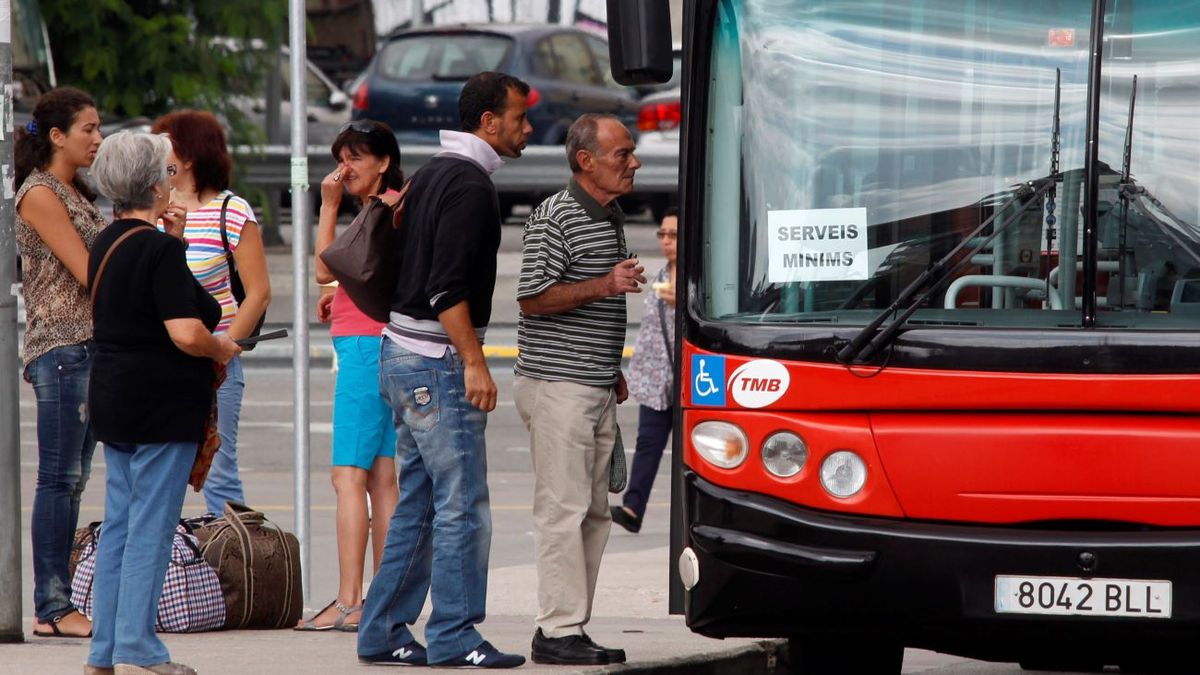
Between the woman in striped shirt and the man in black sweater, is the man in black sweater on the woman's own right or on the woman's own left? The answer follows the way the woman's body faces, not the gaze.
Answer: on the woman's own left

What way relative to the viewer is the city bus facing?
toward the camera

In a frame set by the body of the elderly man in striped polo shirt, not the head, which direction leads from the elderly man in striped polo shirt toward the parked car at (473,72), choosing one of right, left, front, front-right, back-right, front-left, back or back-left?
left

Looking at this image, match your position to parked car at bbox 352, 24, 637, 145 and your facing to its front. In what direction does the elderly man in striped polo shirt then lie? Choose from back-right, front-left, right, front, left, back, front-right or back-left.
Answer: back-right

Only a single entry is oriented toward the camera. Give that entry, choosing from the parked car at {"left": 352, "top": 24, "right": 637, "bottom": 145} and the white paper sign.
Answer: the white paper sign

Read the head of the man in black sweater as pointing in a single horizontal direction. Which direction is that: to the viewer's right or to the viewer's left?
to the viewer's right

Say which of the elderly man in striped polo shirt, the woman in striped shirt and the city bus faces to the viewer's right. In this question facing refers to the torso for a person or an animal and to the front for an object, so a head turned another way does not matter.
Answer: the elderly man in striped polo shirt

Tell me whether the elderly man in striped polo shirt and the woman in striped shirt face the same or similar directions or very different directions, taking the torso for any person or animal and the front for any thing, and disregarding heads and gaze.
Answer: very different directions

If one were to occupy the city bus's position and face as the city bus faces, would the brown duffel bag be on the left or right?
on its right

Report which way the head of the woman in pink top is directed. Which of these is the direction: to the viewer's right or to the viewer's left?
to the viewer's left

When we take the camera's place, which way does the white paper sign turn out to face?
facing the viewer

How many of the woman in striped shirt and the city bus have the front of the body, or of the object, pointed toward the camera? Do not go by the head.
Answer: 1

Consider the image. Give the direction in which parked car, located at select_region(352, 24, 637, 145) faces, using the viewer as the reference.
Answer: facing away from the viewer and to the right of the viewer

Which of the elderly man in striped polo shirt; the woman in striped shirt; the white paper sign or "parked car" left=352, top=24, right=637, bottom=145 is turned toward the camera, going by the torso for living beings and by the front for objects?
the white paper sign

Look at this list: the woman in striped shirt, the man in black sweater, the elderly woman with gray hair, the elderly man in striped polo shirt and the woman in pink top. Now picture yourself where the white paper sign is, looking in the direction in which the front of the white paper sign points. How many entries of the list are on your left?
0

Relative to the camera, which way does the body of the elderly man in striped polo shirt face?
to the viewer's right
